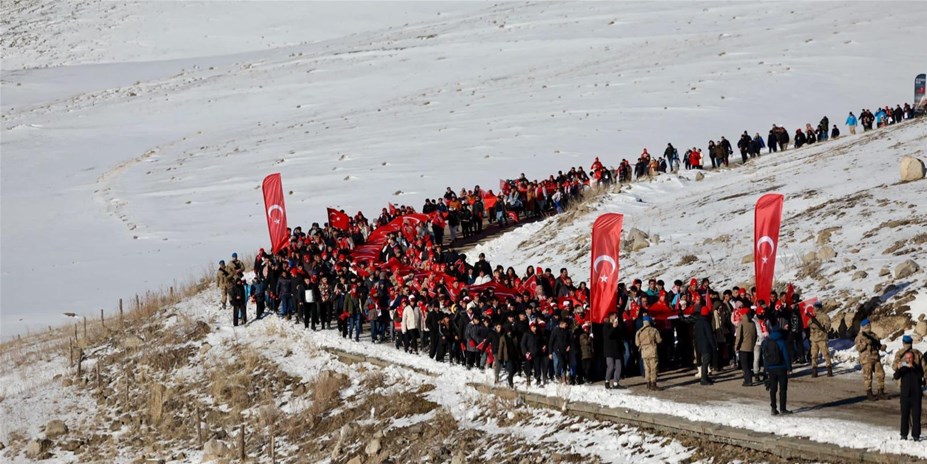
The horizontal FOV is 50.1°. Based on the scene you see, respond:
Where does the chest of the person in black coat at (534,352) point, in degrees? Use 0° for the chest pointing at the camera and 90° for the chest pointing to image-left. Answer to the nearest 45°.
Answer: approximately 315°

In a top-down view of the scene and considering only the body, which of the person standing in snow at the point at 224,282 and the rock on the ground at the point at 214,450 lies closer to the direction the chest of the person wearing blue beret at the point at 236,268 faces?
the rock on the ground

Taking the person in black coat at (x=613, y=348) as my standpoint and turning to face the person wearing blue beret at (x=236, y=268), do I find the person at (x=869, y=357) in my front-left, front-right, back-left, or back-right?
back-right

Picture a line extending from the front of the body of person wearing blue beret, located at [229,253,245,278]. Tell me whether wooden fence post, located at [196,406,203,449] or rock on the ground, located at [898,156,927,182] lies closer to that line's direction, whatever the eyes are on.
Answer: the wooden fence post

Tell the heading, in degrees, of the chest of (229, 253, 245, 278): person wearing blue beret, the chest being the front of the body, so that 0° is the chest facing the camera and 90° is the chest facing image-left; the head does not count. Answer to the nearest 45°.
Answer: approximately 0°

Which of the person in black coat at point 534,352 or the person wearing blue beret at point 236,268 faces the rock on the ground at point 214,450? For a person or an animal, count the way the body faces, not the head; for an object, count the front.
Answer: the person wearing blue beret

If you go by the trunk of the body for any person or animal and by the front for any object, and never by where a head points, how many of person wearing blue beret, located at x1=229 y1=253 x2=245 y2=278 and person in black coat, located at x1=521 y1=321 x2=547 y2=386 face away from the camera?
0
